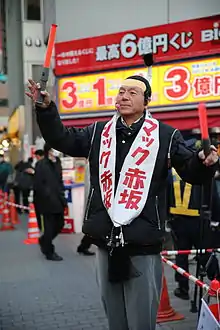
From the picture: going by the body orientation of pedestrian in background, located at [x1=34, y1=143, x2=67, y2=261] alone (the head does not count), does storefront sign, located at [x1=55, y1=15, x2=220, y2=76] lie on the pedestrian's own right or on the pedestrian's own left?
on the pedestrian's own left

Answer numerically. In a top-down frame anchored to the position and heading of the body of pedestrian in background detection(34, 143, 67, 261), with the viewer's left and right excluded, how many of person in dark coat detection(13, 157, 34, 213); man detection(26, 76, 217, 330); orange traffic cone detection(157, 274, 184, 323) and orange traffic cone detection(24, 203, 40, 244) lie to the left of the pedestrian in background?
2

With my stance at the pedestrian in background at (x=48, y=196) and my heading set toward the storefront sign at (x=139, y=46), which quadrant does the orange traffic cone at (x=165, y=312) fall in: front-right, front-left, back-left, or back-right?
back-right
